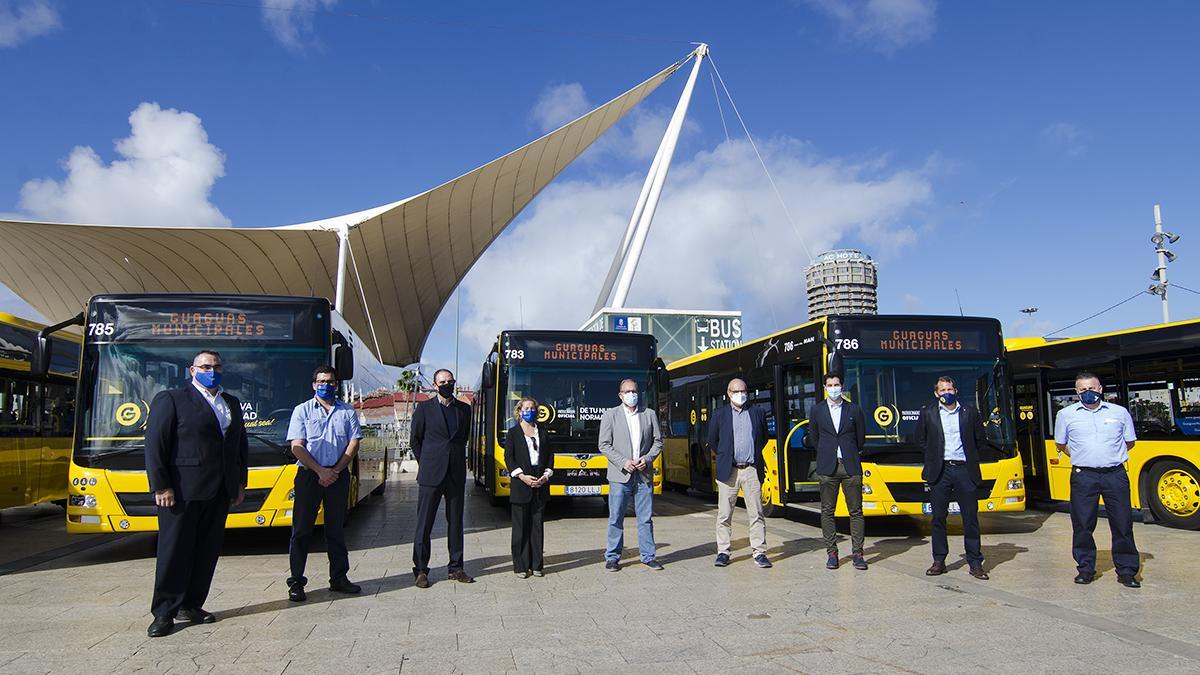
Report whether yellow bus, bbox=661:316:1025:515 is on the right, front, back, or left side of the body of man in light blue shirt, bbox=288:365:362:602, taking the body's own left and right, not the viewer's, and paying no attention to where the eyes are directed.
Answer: left

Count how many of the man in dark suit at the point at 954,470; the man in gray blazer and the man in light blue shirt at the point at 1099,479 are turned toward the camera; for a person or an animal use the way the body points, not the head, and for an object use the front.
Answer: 3

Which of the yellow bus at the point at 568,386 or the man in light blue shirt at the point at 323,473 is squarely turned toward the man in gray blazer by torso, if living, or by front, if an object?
the yellow bus

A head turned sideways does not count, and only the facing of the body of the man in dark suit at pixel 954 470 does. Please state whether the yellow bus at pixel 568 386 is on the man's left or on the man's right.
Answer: on the man's right

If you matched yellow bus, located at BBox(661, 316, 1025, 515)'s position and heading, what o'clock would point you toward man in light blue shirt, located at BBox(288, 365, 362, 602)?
The man in light blue shirt is roughly at 3 o'clock from the yellow bus.

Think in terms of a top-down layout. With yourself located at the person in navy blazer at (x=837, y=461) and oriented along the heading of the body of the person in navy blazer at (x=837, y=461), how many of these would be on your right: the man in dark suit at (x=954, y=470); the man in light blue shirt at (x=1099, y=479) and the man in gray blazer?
1

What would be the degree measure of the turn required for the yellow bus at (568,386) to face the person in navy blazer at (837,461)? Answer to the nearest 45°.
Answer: approximately 45° to its left

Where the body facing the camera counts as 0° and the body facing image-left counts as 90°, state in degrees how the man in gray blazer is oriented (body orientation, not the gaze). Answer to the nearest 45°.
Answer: approximately 0°

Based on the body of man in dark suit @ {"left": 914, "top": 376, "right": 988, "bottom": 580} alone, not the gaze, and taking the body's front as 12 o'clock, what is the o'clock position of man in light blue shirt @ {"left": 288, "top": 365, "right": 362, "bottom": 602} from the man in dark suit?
The man in light blue shirt is roughly at 2 o'clock from the man in dark suit.

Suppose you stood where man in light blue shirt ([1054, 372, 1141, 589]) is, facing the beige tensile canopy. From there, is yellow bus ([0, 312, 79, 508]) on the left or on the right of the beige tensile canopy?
left
